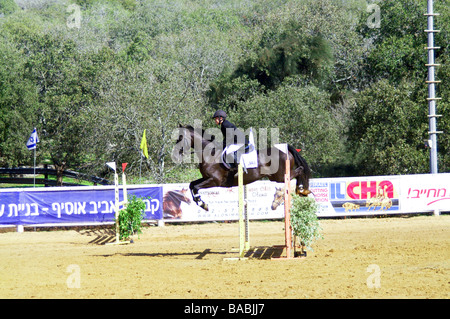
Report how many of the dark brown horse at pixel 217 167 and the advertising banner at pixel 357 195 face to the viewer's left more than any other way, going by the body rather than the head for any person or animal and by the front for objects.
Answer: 1

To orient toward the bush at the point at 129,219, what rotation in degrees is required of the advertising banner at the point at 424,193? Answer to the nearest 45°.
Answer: approximately 45° to its right

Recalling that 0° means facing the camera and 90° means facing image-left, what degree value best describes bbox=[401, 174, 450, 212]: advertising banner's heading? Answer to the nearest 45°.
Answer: approximately 0°

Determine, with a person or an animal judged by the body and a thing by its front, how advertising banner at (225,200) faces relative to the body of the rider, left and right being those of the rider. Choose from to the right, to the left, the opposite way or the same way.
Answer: to the left

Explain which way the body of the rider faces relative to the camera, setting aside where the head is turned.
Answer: to the viewer's left

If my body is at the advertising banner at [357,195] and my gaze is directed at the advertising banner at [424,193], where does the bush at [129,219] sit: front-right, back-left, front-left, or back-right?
back-right

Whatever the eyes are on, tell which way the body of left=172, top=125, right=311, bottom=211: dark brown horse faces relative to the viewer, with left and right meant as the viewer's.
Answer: facing to the left of the viewer

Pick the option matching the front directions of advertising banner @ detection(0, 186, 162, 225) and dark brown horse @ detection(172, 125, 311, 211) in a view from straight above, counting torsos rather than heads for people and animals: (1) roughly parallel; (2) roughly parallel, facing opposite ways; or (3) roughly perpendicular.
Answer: roughly perpendicular

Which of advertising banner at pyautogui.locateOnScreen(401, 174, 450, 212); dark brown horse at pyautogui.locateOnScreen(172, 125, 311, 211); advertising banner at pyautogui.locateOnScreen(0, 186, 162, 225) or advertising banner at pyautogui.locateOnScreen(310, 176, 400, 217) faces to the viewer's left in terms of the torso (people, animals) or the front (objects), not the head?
the dark brown horse

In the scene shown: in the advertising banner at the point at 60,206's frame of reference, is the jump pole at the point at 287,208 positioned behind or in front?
in front
